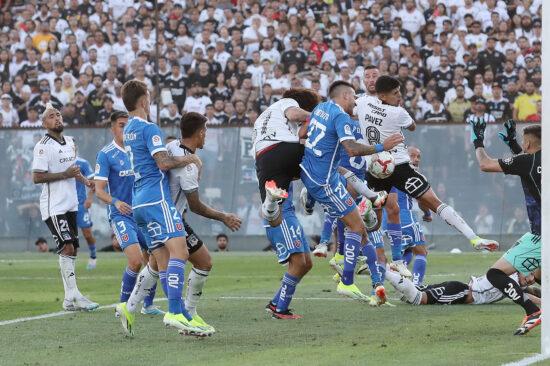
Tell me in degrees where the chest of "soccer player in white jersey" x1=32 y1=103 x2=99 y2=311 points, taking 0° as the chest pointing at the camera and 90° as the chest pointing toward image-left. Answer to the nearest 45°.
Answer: approximately 315°

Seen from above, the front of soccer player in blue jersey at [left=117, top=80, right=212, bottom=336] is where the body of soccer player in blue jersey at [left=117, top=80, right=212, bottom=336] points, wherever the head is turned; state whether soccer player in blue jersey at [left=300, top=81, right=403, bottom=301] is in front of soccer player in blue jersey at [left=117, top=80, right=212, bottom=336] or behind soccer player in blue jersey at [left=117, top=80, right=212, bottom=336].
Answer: in front

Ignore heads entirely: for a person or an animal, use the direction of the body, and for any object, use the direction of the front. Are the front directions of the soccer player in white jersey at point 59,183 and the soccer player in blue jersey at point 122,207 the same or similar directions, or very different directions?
same or similar directions

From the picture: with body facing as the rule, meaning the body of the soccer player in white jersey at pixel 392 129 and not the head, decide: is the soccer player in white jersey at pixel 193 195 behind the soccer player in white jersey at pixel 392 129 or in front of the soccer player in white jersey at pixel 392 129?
behind

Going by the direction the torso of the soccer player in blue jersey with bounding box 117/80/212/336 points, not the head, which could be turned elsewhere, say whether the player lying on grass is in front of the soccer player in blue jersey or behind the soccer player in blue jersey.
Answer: in front

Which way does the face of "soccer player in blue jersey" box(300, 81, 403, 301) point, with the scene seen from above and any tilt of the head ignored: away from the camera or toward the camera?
away from the camera

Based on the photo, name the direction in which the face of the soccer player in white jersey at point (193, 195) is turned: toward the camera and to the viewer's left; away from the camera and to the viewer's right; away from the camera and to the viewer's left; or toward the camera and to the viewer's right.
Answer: away from the camera and to the viewer's right

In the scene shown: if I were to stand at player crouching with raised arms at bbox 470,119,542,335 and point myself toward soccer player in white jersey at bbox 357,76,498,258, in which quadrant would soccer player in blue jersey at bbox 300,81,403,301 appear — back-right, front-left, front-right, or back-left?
front-left

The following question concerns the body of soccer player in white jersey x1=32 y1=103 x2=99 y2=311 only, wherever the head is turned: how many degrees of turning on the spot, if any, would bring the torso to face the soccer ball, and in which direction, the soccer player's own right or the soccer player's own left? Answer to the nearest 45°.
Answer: approximately 45° to the soccer player's own left

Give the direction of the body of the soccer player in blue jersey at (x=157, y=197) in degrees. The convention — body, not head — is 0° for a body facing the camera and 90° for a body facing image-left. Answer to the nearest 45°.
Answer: approximately 225°
